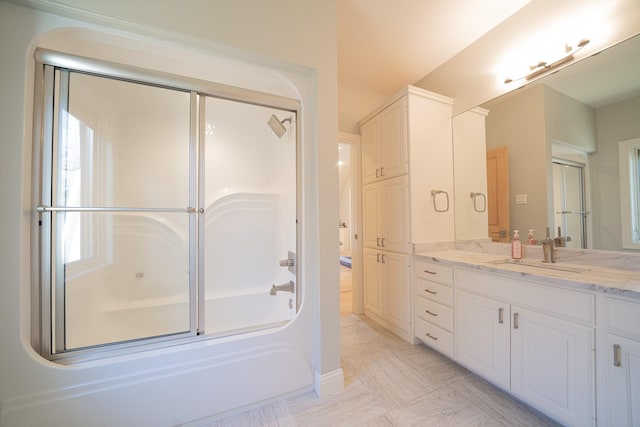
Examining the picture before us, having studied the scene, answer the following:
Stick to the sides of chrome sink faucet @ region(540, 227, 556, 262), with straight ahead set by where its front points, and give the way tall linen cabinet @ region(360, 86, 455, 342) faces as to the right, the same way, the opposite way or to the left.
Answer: the same way

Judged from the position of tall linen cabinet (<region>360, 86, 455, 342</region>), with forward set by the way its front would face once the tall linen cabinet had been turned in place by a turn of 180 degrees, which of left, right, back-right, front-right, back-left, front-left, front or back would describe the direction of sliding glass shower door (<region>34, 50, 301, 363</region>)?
back

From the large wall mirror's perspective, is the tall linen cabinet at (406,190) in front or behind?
in front

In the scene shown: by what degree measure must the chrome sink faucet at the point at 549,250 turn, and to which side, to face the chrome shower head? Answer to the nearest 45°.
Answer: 0° — it already faces it

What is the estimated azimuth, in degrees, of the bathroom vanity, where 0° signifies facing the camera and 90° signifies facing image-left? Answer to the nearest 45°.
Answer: approximately 45°

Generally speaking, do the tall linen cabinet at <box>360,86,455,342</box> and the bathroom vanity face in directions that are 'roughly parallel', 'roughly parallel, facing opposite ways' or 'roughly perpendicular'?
roughly parallel

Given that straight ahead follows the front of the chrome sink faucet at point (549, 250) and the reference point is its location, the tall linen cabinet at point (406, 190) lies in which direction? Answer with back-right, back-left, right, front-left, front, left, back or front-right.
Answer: front-right

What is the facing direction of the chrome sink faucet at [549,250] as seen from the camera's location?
facing the viewer and to the left of the viewer

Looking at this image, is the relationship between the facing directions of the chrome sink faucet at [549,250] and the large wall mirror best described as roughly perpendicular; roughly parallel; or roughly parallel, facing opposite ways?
roughly parallel

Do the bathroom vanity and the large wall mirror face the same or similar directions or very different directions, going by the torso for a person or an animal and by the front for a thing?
same or similar directions

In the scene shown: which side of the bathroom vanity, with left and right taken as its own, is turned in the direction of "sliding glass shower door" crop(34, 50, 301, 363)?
front

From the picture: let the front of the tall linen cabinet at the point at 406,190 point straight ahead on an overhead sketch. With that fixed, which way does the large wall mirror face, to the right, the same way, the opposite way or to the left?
the same way

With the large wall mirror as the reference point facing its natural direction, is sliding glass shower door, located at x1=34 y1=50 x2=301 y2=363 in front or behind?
in front

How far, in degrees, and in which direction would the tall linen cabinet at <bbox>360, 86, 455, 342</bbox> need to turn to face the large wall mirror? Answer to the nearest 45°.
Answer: approximately 135° to its left
